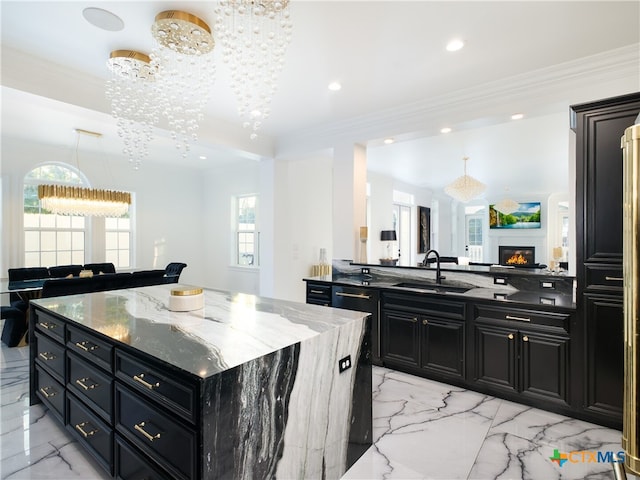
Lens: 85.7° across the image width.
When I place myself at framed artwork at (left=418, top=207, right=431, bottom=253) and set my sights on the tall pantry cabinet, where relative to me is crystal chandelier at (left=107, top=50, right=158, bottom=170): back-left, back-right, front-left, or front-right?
front-right

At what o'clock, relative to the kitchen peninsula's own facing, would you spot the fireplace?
The fireplace is roughly at 5 o'clock from the kitchen peninsula.

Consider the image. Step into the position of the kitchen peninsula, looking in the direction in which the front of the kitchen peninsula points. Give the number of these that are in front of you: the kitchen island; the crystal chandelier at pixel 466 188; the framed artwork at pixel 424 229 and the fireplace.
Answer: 1

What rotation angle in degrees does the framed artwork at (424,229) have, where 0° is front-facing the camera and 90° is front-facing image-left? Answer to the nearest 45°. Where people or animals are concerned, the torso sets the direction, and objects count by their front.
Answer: approximately 315°

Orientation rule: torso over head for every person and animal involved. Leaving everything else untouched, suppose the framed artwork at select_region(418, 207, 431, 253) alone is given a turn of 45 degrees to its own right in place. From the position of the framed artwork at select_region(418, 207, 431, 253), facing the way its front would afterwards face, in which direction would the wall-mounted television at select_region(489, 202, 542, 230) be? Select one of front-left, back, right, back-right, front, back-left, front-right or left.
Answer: back-left

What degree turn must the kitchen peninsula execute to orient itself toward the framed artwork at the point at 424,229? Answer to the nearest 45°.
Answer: approximately 135° to its right

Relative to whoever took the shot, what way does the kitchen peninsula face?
facing the viewer and to the left of the viewer

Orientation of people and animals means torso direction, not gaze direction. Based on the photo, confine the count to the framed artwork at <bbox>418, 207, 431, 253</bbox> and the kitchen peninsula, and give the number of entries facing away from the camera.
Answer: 0

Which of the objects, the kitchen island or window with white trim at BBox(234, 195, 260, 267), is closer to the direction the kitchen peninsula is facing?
the kitchen island

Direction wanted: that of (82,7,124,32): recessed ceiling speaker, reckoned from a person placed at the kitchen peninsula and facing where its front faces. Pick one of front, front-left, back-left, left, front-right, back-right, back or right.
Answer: front

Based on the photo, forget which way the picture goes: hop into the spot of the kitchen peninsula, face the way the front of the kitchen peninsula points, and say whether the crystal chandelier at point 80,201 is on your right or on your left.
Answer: on your right

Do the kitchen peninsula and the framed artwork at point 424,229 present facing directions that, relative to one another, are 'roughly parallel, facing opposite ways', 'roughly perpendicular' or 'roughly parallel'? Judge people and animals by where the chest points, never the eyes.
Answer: roughly perpendicular

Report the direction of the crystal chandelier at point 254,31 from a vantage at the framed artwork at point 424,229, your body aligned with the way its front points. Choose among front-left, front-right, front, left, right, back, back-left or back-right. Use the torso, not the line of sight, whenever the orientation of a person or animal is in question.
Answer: front-right

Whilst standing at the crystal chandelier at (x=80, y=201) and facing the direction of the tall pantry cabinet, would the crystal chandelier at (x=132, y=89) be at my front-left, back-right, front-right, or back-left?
front-right

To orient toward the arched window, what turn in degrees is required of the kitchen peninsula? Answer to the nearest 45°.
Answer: approximately 45° to its right

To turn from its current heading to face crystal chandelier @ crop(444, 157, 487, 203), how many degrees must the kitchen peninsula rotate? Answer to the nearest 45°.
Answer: approximately 135° to its right
